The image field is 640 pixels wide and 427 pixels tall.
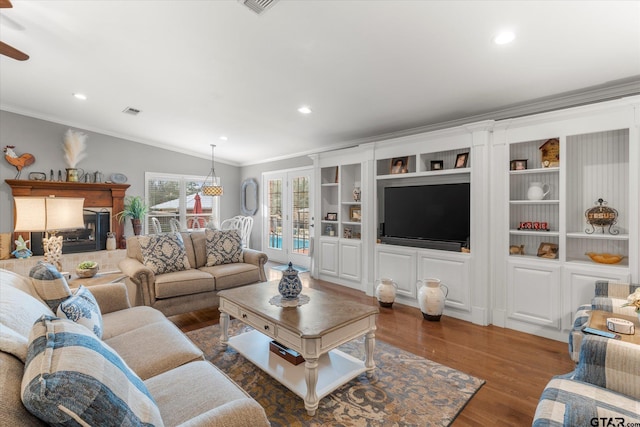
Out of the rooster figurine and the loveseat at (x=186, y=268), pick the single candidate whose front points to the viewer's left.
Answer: the rooster figurine

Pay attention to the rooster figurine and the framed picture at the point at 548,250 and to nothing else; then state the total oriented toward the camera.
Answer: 1

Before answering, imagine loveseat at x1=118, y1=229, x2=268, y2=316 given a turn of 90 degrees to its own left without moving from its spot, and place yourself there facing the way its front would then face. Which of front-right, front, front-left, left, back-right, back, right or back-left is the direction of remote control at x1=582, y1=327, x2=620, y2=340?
right

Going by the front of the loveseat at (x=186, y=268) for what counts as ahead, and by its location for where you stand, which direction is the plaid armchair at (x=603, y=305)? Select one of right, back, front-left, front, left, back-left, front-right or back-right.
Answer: front

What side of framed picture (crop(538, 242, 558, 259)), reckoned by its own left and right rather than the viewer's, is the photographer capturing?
front

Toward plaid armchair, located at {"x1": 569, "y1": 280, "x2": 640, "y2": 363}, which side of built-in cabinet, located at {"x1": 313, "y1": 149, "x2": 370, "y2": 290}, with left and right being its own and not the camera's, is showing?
left

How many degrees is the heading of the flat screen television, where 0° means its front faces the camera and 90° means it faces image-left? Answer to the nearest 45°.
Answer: approximately 45°

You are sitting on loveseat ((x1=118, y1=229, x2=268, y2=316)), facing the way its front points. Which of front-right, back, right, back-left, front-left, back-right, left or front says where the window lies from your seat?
back-left

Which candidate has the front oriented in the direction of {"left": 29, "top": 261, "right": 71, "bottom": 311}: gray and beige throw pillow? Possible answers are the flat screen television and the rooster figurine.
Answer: the flat screen television

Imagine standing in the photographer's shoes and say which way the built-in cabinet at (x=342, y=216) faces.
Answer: facing the viewer and to the left of the viewer

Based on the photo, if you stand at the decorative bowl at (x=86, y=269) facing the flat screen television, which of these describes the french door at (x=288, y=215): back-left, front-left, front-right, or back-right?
front-left
